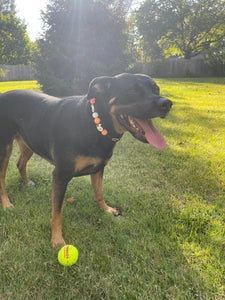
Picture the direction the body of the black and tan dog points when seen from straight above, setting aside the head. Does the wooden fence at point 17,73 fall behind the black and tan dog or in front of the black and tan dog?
behind

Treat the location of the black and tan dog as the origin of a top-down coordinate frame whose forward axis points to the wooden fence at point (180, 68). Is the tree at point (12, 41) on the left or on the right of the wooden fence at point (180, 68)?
left

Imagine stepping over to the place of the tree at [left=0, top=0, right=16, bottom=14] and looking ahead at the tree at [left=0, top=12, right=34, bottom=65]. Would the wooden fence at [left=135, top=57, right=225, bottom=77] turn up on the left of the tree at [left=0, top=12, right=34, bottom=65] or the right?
left

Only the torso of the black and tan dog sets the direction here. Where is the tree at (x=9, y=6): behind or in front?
behind

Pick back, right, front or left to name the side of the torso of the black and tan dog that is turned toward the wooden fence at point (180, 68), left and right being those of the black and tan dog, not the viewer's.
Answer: left

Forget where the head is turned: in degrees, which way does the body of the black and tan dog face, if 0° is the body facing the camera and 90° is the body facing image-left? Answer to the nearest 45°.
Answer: approximately 315°
